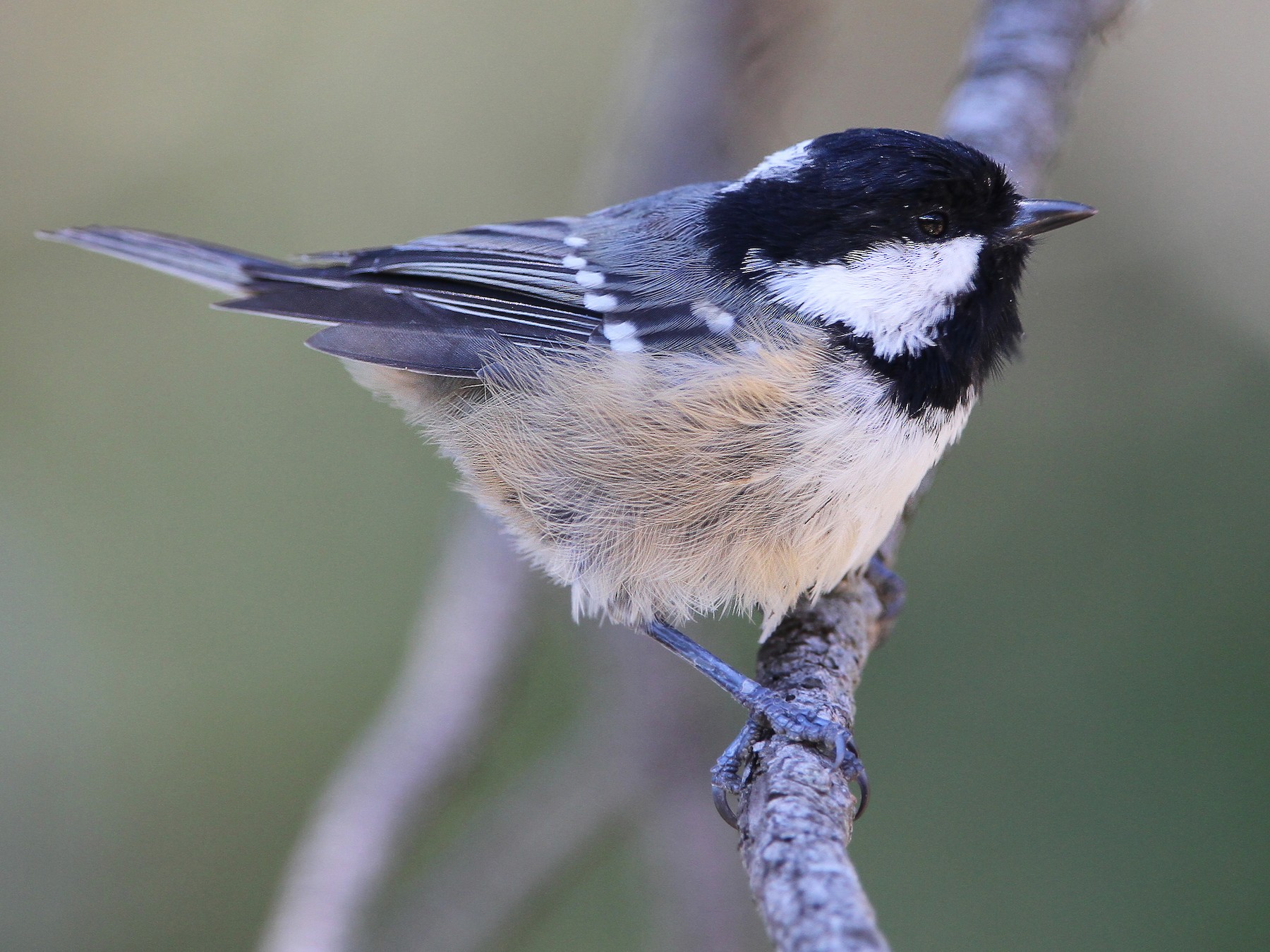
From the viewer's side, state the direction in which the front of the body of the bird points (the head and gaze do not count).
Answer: to the viewer's right

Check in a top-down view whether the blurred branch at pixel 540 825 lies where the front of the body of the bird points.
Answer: no
